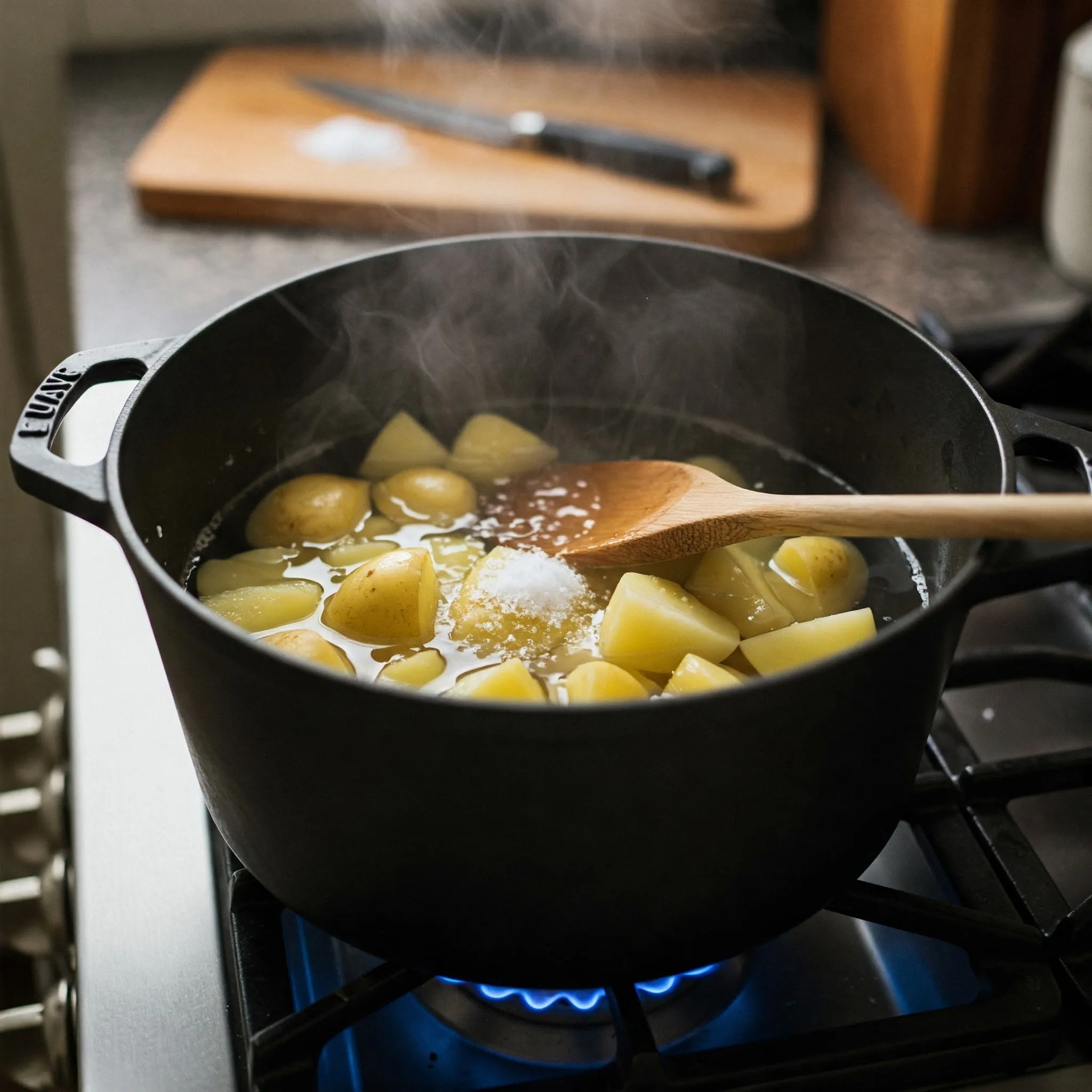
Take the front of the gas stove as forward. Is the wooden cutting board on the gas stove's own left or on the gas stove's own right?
on the gas stove's own right

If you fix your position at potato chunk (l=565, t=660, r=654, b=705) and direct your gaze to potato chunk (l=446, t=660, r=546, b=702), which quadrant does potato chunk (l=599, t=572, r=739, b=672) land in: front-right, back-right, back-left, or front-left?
back-right

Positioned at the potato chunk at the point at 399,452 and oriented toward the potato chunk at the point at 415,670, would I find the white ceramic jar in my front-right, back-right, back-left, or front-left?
back-left
